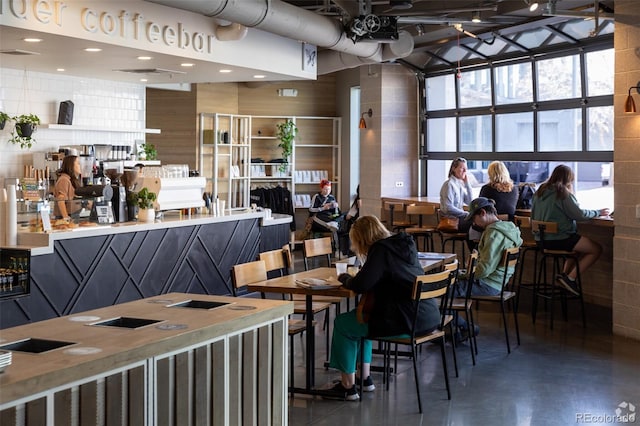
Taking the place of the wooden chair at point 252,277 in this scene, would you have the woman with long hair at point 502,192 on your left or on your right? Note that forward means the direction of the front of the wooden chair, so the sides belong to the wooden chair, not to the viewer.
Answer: on your left

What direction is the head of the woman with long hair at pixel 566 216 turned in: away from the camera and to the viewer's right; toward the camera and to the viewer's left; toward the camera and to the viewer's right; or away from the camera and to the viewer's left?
away from the camera and to the viewer's right

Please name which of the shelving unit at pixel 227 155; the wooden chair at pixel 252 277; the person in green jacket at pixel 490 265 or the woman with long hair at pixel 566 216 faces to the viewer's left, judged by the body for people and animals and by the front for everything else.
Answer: the person in green jacket

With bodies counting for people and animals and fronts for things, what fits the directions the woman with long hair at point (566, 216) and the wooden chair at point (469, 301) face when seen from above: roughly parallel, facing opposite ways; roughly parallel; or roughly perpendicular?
roughly perpendicular

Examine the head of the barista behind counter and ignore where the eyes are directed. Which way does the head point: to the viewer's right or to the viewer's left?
to the viewer's right

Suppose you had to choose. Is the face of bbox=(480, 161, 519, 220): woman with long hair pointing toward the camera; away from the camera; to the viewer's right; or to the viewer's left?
away from the camera

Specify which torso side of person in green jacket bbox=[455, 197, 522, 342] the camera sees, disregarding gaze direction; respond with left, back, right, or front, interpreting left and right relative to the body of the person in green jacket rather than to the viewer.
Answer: left

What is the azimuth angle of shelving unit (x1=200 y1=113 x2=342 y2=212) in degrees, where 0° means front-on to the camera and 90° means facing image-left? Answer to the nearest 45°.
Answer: approximately 0°
